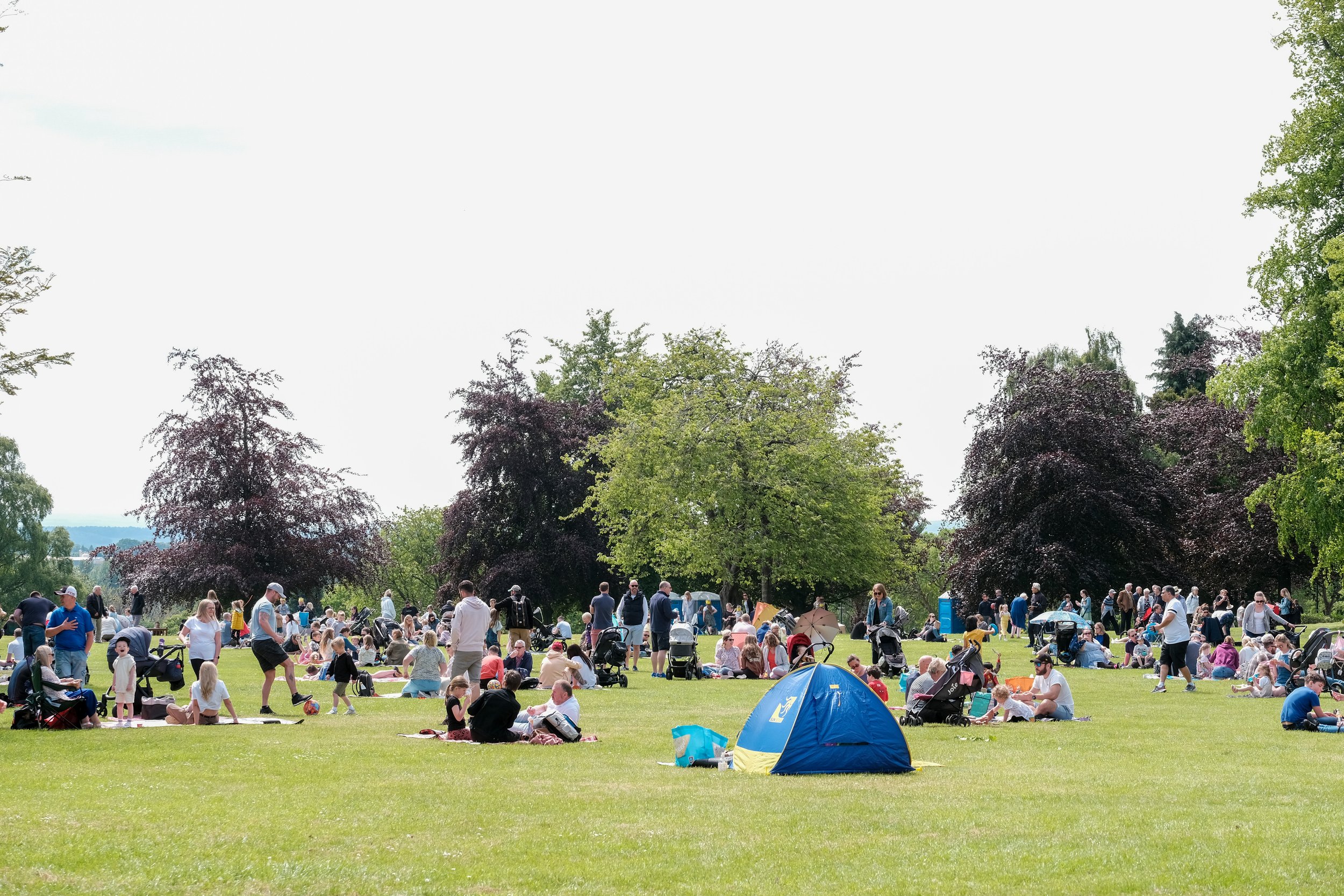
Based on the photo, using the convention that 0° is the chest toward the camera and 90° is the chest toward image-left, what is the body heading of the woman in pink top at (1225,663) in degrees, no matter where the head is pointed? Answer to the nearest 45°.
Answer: approximately 180°

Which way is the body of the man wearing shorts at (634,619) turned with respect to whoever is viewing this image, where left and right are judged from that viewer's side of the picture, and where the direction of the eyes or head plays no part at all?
facing the viewer

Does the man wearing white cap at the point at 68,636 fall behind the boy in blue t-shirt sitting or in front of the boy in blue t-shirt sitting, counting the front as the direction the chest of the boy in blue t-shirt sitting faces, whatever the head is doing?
behind

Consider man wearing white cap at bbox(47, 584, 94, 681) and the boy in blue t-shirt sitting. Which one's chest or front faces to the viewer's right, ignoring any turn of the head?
the boy in blue t-shirt sitting

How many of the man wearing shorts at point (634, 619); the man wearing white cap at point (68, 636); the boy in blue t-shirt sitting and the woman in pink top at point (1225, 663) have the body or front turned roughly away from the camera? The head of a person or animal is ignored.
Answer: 1

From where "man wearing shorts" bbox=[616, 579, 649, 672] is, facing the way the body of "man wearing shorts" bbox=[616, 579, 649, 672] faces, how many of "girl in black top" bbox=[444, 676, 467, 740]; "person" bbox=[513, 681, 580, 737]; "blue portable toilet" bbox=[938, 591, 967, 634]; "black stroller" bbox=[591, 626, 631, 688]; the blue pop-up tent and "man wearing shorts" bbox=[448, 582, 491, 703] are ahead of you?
5

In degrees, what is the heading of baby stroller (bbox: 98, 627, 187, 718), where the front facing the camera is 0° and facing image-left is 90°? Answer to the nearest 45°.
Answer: approximately 90°

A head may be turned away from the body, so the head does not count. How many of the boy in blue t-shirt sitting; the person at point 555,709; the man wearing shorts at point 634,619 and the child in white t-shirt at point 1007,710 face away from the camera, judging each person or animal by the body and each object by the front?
0

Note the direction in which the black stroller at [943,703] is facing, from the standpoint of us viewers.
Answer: facing to the left of the viewer

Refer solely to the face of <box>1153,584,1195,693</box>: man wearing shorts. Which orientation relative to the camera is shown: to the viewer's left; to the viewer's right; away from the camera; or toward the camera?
to the viewer's left

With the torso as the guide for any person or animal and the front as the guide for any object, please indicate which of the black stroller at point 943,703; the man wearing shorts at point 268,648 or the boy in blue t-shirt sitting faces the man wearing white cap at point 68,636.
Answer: the black stroller

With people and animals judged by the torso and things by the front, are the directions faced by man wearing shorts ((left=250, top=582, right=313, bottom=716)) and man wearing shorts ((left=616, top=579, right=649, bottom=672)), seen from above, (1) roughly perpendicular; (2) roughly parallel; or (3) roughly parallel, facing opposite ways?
roughly perpendicular

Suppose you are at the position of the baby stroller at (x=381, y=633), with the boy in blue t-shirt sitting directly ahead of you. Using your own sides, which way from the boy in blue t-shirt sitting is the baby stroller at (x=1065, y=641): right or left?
left

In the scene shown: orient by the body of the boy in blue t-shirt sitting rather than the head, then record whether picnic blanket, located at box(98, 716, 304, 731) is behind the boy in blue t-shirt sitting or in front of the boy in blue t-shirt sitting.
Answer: behind

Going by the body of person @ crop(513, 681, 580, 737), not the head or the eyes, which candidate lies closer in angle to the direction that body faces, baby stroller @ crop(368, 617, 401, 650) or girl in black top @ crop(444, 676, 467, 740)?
the girl in black top
